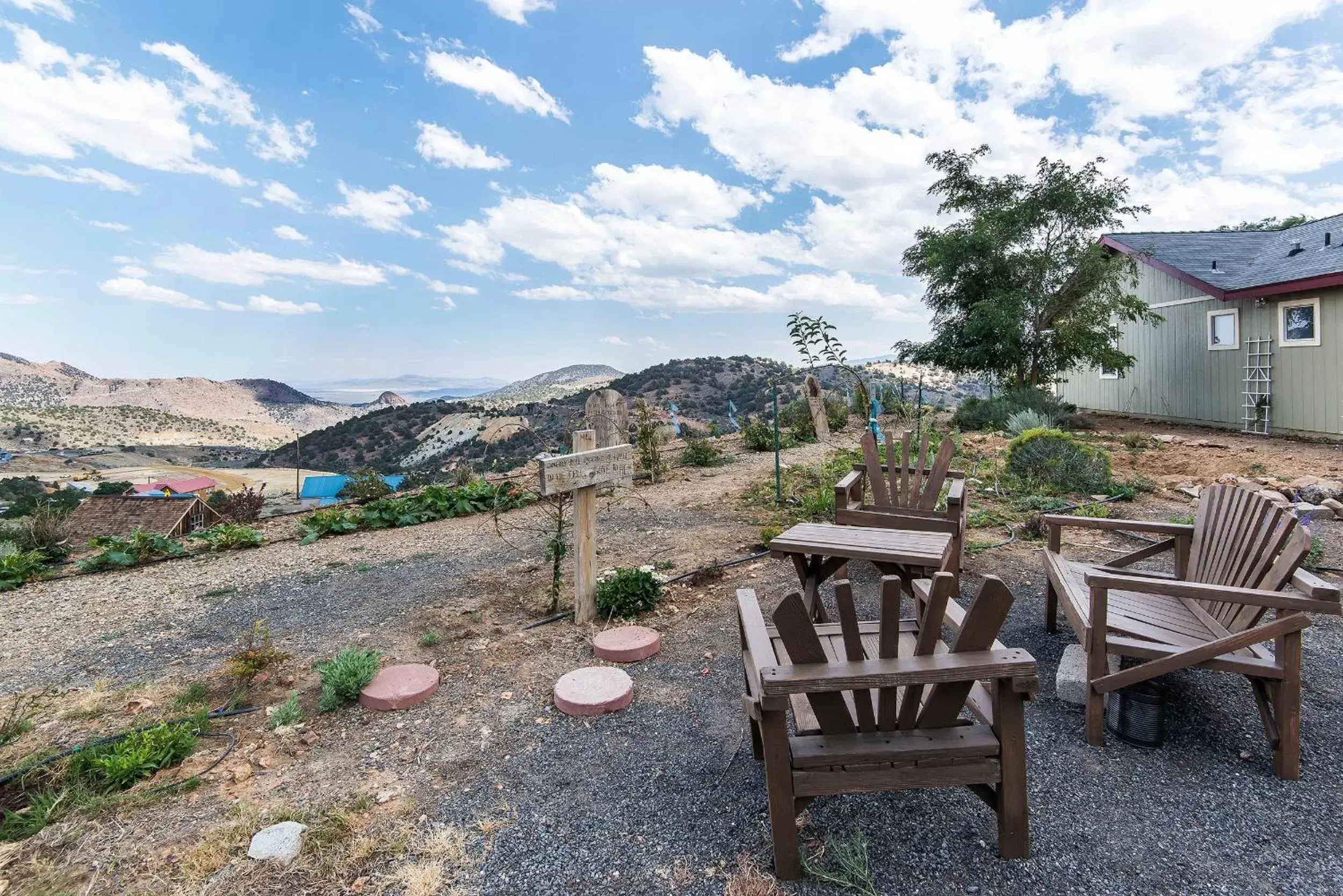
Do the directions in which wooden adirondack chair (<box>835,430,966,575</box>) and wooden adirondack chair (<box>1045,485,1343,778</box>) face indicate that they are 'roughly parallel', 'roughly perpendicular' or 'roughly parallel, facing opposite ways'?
roughly perpendicular

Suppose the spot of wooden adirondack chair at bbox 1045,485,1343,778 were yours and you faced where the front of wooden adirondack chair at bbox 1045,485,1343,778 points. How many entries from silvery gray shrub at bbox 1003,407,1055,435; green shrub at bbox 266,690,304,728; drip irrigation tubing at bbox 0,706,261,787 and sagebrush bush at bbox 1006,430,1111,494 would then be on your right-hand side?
2

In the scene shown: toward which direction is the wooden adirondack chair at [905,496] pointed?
toward the camera

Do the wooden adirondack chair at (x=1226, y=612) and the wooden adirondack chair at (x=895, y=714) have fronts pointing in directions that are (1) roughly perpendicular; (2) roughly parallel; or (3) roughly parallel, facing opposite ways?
roughly perpendicular

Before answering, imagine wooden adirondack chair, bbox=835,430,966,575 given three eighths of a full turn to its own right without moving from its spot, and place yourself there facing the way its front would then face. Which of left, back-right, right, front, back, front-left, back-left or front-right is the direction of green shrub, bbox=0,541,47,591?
front-left

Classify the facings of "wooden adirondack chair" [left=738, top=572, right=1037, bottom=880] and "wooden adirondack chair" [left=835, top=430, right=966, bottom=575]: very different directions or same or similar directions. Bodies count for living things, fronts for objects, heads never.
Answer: very different directions

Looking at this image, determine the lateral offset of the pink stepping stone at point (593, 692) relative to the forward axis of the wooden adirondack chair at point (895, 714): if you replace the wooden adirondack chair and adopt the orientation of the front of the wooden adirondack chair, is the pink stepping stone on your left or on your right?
on your left

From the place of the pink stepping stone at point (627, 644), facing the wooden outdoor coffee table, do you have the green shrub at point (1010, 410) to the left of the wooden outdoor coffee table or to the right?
left

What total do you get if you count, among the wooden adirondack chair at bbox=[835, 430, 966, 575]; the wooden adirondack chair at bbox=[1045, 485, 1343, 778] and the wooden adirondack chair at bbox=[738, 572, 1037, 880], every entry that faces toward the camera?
1

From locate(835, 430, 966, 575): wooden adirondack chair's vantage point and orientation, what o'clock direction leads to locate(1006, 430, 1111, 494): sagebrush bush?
The sagebrush bush is roughly at 7 o'clock from the wooden adirondack chair.

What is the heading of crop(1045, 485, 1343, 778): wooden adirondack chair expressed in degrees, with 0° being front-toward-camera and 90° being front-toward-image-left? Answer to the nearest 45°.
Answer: approximately 90°

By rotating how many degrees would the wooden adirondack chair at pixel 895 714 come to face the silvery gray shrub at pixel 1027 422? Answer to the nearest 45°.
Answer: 0° — it already faces it

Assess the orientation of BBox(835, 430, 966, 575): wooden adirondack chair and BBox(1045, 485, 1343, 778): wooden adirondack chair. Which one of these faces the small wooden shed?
BBox(1045, 485, 1343, 778): wooden adirondack chair

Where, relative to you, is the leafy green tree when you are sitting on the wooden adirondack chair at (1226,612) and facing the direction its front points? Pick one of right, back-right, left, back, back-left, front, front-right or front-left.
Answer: right

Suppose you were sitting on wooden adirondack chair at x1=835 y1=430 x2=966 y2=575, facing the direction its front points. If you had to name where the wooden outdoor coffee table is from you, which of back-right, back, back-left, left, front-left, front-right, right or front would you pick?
front

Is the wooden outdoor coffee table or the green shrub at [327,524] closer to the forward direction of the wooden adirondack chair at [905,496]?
the wooden outdoor coffee table

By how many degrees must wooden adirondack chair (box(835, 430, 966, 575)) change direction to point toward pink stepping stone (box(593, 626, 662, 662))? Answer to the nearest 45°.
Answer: approximately 45° to its right

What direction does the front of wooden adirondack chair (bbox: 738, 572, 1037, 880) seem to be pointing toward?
away from the camera

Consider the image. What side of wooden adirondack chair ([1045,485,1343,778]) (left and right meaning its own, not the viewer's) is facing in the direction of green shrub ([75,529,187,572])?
front

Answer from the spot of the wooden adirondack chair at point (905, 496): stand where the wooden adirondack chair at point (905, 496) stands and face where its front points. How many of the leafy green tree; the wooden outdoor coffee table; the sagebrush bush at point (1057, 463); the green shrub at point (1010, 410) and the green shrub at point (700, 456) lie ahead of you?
1

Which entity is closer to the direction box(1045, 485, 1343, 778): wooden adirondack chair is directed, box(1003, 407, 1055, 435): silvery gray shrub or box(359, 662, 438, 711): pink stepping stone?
the pink stepping stone
